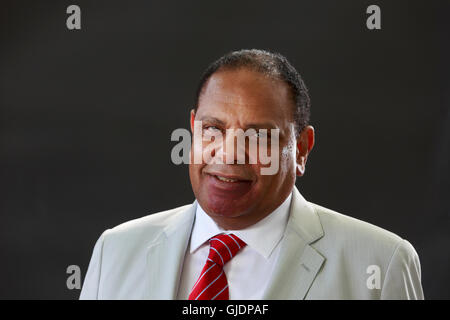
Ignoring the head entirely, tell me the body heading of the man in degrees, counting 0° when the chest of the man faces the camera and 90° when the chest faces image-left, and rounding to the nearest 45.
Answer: approximately 45°
